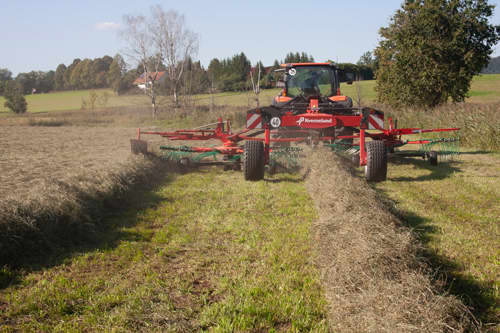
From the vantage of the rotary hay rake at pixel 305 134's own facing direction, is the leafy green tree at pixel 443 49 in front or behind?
in front

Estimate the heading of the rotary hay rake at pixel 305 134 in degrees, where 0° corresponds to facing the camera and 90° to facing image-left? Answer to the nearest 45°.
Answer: approximately 180°

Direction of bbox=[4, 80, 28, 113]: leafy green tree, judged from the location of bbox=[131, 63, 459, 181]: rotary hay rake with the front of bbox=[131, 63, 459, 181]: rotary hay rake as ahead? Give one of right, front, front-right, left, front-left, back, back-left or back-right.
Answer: front-left

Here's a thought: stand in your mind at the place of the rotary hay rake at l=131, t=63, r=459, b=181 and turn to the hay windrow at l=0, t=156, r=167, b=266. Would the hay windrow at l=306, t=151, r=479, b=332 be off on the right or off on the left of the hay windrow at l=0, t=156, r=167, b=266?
left

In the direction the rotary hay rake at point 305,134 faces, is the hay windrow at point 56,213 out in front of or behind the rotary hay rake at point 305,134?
behind

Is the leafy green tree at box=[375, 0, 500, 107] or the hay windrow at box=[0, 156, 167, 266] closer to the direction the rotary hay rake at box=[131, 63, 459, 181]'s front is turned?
the leafy green tree

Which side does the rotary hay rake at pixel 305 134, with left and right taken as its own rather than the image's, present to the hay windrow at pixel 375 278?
back

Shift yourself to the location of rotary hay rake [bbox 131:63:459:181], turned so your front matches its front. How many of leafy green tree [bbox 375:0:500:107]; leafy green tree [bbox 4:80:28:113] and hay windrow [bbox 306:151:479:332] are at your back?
1
